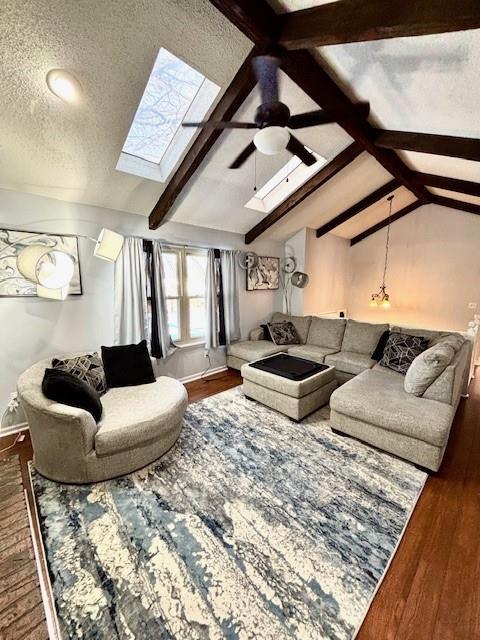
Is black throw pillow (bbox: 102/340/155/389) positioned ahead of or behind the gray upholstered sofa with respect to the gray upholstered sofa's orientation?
ahead

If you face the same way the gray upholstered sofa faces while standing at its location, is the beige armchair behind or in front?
in front

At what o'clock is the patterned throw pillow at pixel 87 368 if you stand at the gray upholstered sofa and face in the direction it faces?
The patterned throw pillow is roughly at 1 o'clock from the gray upholstered sofa.

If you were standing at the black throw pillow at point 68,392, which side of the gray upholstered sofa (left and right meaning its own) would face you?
front

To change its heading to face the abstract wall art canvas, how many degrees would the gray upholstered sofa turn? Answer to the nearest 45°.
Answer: approximately 45° to its right

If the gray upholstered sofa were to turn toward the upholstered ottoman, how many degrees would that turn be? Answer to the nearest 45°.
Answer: approximately 45° to its right
